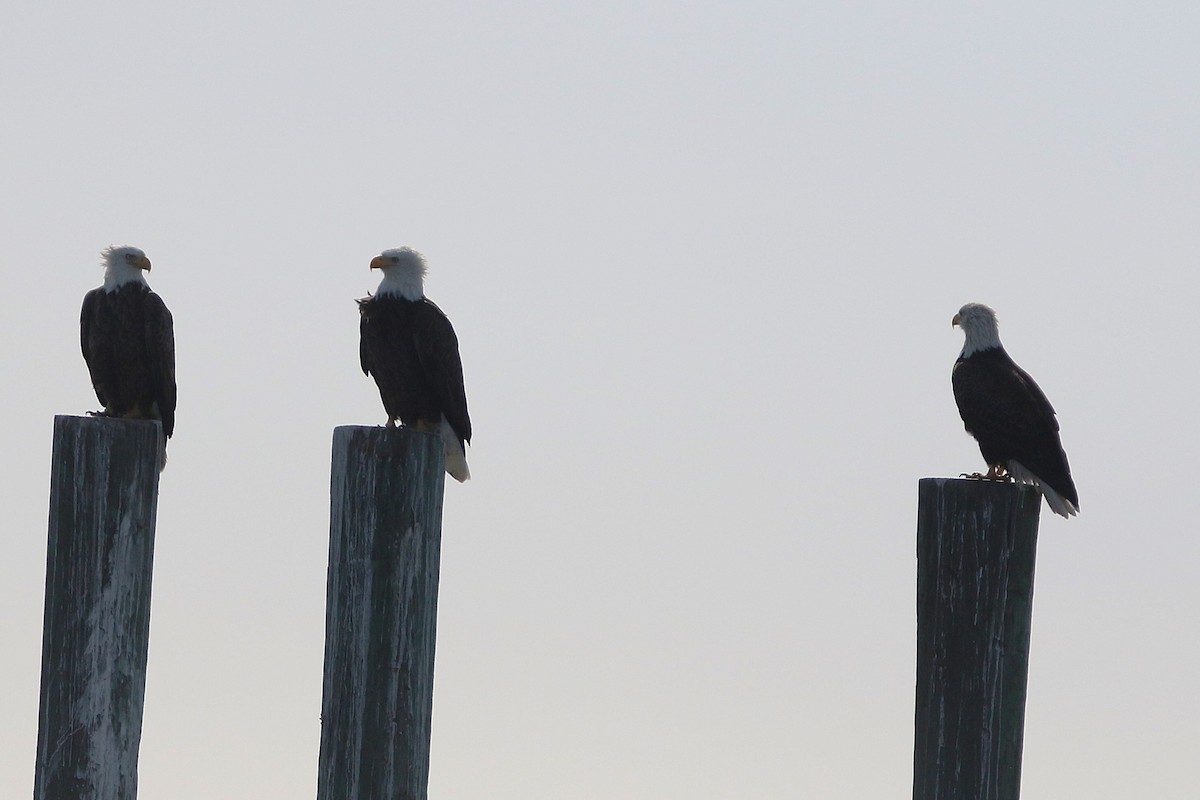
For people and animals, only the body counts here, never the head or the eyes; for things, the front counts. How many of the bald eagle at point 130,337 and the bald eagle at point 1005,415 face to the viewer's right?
0

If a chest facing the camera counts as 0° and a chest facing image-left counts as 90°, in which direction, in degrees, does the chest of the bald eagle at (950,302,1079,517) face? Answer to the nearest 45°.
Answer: approximately 90°

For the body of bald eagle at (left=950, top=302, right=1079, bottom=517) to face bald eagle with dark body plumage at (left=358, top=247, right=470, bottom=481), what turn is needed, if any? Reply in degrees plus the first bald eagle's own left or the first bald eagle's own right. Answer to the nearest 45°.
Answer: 0° — it already faces it

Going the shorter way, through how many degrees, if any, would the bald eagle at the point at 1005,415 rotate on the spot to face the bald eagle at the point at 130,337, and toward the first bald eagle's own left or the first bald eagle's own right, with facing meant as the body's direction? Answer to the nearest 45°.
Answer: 0° — it already faces it

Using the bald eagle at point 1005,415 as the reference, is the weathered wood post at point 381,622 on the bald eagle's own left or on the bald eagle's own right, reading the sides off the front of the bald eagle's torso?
on the bald eagle's own left
